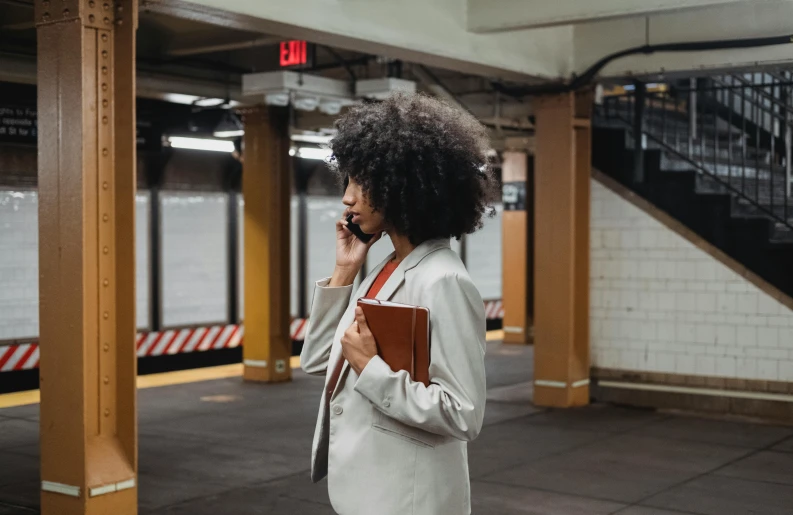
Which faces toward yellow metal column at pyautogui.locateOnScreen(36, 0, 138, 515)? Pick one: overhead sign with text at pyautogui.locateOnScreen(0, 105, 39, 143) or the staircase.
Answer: the overhead sign with text

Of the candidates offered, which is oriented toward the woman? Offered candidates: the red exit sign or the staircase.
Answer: the red exit sign

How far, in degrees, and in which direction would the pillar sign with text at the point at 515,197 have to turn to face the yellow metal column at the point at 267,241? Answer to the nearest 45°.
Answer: approximately 45° to its right

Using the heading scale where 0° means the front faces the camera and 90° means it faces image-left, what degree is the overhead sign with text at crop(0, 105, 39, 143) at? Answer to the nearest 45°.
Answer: approximately 0°

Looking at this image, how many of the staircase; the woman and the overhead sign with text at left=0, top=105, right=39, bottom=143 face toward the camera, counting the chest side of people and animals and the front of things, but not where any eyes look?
1

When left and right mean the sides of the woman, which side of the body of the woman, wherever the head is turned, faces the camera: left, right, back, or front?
left

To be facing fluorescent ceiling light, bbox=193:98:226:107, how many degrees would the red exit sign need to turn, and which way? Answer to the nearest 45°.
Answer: approximately 135° to its right

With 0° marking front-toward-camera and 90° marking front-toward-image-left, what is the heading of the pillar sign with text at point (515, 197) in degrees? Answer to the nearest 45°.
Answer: approximately 0°

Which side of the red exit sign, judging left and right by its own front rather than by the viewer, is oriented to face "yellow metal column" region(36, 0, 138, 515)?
front

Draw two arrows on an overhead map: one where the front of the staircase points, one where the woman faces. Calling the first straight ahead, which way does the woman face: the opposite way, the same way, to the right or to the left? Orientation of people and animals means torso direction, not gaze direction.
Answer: the opposite way
